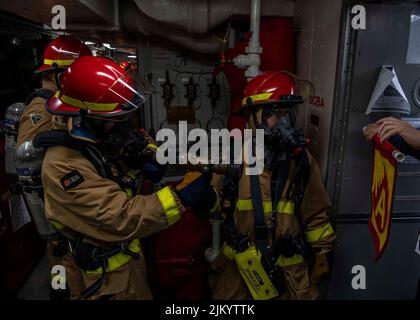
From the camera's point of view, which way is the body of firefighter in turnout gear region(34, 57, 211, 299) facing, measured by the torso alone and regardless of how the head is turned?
to the viewer's right

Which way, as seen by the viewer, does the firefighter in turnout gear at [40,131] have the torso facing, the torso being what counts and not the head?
to the viewer's right

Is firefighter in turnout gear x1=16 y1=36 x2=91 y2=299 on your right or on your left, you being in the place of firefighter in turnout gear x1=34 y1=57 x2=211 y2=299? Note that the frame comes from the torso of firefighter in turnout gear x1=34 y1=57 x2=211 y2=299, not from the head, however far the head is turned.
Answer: on your left

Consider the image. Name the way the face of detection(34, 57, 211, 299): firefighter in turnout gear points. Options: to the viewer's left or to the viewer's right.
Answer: to the viewer's right

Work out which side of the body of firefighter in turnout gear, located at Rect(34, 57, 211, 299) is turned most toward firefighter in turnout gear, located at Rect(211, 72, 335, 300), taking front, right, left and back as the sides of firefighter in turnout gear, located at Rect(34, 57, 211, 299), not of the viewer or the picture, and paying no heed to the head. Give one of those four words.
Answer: front

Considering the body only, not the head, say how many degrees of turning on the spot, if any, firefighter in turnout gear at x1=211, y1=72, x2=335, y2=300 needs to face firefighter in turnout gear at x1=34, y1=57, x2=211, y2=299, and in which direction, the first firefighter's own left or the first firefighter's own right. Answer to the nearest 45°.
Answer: approximately 90° to the first firefighter's own right

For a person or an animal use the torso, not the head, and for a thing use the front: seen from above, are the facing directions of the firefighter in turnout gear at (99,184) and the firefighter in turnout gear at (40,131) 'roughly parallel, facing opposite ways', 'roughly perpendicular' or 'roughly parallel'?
roughly parallel

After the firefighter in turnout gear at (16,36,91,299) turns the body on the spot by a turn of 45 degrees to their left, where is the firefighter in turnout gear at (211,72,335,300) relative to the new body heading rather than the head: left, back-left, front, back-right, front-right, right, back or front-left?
right

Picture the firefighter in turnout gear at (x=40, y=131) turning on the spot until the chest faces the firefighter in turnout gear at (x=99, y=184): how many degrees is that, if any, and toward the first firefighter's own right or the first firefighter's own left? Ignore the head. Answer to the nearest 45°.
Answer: approximately 90° to the first firefighter's own right

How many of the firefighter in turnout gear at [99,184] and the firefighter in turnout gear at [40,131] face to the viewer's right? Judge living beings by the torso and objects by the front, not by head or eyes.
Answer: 2
